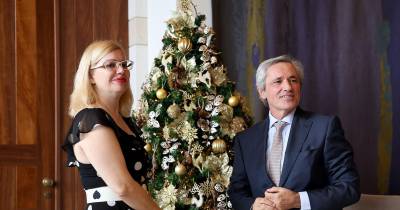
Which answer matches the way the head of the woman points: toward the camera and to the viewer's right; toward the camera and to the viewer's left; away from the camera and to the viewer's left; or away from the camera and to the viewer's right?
toward the camera and to the viewer's right

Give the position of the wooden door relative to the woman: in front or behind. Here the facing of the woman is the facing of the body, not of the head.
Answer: behind

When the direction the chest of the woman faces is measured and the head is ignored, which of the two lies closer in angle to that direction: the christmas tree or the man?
the man

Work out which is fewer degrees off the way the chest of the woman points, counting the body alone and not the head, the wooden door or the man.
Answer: the man

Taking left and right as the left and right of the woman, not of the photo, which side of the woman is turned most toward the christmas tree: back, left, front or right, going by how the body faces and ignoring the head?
left

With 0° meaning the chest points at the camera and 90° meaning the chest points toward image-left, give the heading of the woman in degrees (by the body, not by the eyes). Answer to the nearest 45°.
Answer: approximately 315°
